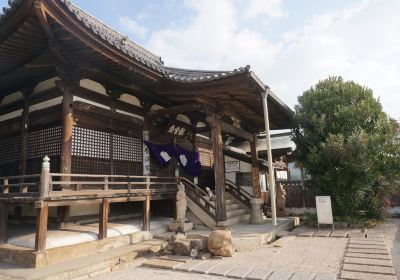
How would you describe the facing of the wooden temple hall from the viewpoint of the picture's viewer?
facing the viewer and to the right of the viewer

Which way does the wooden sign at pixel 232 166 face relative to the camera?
toward the camera

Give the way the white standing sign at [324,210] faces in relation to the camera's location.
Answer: facing the viewer

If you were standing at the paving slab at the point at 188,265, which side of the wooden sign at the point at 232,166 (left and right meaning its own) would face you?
front

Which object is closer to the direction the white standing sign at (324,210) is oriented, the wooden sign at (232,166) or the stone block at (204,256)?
the stone block

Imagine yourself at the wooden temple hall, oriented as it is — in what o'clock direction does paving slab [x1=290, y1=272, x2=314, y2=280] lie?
The paving slab is roughly at 12 o'clock from the wooden temple hall.

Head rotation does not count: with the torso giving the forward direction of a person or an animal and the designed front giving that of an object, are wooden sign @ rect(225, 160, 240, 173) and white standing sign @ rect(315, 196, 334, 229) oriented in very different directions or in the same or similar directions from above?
same or similar directions

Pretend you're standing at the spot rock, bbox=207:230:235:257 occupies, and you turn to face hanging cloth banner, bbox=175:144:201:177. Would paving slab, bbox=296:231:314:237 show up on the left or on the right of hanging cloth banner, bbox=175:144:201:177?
right

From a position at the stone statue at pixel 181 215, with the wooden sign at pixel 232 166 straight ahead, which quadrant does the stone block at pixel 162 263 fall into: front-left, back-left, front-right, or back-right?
back-right

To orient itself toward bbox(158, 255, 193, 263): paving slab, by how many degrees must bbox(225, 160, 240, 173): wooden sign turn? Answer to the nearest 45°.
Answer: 0° — it already faces it

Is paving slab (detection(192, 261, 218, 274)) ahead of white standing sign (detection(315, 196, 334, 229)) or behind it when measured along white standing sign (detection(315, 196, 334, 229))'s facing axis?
ahead

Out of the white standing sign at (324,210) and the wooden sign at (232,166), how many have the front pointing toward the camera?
2

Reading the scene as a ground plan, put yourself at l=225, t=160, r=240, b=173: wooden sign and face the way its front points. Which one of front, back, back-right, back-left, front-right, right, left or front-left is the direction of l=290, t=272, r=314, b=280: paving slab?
front

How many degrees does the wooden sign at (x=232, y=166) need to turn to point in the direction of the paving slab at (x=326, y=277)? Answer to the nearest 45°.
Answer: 0° — it already faces it

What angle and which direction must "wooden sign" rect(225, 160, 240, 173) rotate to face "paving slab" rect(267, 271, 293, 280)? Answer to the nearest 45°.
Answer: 0° — it already faces it

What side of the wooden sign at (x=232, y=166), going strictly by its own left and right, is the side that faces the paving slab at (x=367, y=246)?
front
